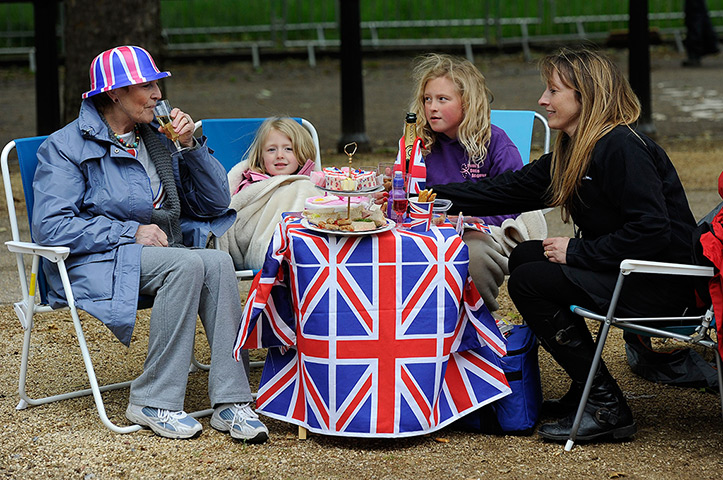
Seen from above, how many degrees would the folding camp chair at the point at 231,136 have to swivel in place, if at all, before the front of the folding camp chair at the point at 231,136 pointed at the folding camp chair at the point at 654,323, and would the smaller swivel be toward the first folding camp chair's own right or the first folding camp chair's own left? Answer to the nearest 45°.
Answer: approximately 45° to the first folding camp chair's own left

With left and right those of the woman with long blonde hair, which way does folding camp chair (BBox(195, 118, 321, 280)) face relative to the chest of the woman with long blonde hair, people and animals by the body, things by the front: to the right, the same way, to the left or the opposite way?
to the left

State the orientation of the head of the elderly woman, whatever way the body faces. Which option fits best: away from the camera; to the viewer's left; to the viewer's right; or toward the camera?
to the viewer's right

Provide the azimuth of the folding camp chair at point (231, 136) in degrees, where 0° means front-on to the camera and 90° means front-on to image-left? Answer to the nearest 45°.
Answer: approximately 0°

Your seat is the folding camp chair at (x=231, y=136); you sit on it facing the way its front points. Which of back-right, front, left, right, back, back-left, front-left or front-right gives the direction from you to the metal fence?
back

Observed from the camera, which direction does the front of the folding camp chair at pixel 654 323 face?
facing to the left of the viewer

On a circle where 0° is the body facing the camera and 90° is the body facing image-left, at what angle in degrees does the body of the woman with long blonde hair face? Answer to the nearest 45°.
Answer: approximately 90°
